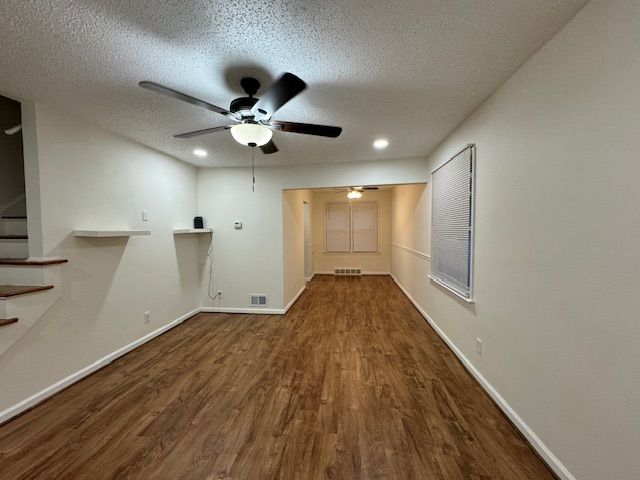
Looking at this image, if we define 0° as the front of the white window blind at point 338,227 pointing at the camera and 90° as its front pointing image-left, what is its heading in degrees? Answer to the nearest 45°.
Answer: approximately 0°

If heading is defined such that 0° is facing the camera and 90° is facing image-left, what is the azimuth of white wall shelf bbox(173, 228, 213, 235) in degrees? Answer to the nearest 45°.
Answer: approximately 0°

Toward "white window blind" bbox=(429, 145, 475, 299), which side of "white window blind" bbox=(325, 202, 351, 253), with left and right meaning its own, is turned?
front

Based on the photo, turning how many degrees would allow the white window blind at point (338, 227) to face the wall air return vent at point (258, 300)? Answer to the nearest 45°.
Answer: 0° — it already faces it

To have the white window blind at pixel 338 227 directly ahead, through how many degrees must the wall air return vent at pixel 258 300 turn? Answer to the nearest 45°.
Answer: approximately 135° to its left

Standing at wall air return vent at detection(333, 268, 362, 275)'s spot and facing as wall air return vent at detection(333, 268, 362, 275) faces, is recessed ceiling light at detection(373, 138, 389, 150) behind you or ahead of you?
ahead
